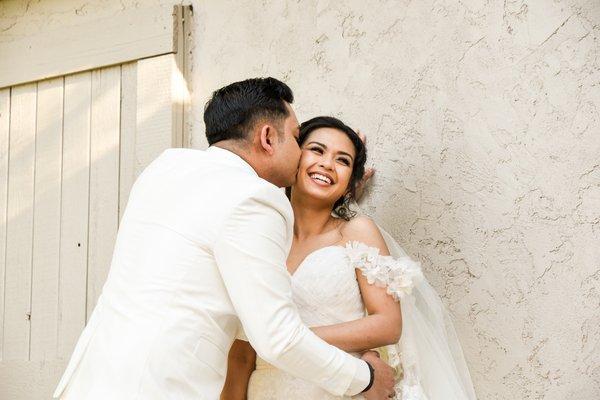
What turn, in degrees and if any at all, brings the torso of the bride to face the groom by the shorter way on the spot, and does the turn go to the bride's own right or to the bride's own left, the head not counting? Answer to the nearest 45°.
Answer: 0° — they already face them

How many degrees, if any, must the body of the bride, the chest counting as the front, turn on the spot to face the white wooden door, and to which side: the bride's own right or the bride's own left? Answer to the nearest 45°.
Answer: approximately 90° to the bride's own right

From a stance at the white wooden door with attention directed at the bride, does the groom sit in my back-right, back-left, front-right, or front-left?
front-right

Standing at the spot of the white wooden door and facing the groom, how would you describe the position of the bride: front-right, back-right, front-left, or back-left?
front-left

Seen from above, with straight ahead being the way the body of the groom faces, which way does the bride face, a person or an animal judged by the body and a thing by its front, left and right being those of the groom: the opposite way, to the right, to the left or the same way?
the opposite way

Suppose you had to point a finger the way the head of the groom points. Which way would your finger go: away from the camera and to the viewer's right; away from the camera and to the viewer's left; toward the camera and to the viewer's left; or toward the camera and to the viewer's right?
away from the camera and to the viewer's right

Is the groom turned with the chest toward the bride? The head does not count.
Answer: yes

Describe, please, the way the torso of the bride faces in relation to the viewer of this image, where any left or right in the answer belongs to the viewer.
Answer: facing the viewer and to the left of the viewer

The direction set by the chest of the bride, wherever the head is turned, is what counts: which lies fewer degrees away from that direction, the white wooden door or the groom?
the groom

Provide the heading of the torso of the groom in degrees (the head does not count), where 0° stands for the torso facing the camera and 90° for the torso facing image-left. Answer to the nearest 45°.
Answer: approximately 225°

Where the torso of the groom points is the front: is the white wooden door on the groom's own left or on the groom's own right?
on the groom's own left
